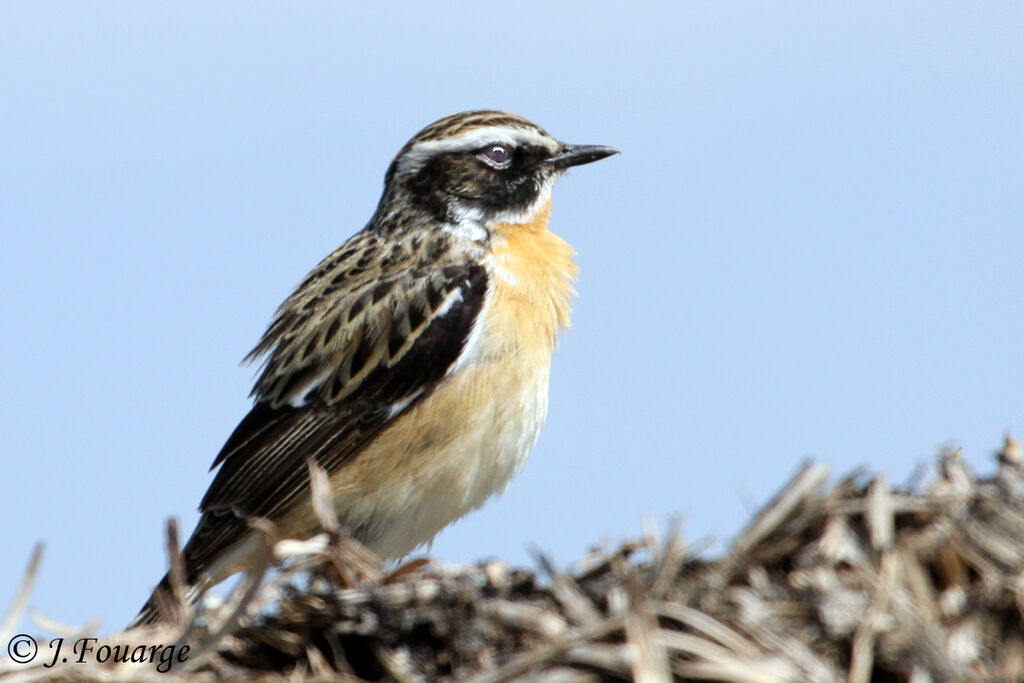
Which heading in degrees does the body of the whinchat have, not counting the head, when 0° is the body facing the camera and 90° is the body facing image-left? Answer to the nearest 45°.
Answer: approximately 270°
